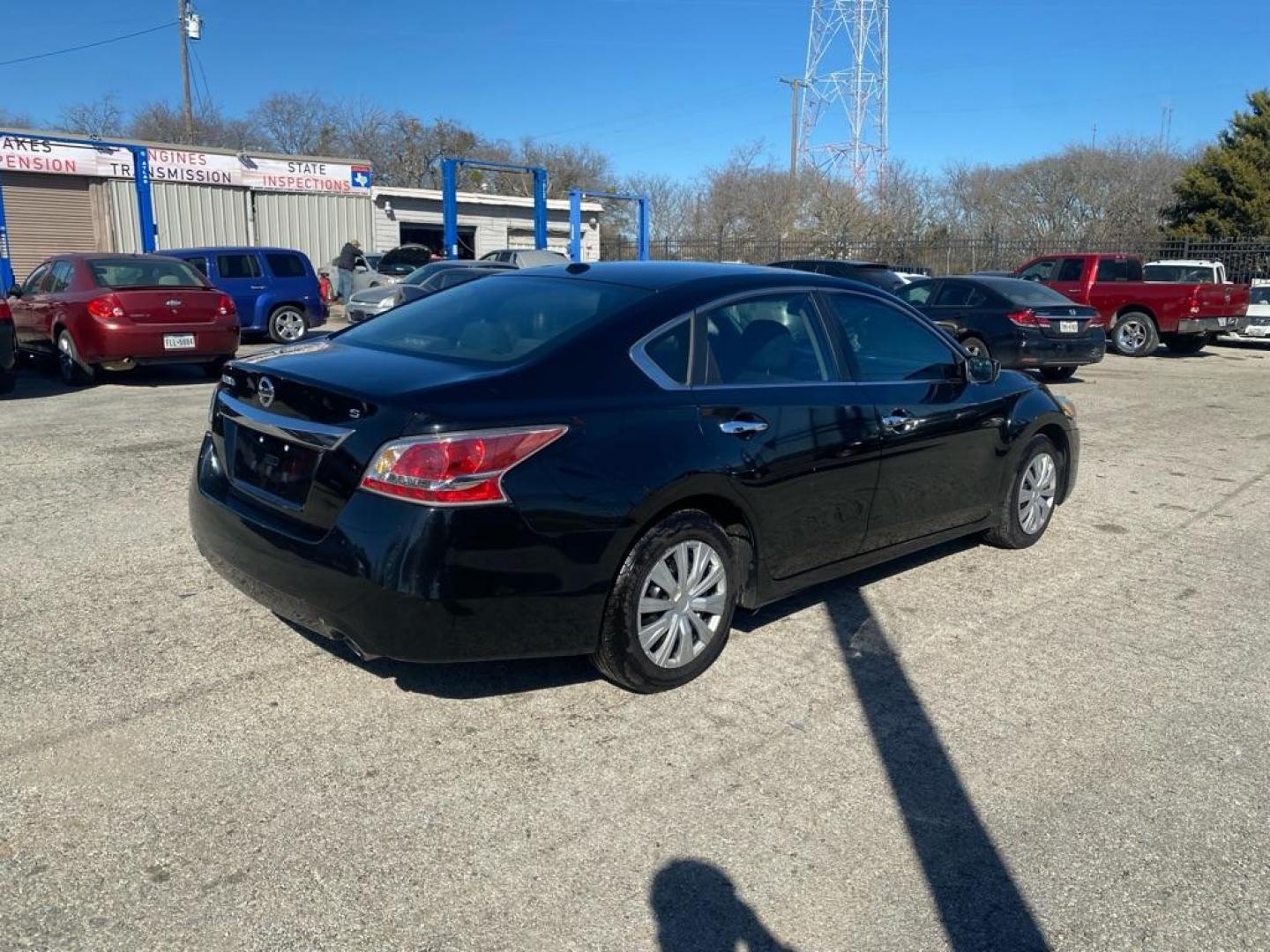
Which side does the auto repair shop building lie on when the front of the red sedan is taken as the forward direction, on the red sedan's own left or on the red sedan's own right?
on the red sedan's own right

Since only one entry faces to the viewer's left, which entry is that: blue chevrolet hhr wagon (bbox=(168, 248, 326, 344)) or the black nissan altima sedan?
the blue chevrolet hhr wagon

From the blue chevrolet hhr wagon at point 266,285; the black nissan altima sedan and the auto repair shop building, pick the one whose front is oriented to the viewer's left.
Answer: the blue chevrolet hhr wagon

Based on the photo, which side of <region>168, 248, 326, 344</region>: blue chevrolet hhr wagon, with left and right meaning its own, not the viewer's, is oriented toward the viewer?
left

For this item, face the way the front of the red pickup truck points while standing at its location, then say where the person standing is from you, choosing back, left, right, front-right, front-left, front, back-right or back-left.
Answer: front-left

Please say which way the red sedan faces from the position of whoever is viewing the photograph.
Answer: facing away from the viewer and to the left of the viewer

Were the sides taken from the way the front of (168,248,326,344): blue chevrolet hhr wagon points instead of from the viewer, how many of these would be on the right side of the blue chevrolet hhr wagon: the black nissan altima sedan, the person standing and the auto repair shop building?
2

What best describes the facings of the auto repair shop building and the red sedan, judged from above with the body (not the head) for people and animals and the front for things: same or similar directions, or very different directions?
very different directions
